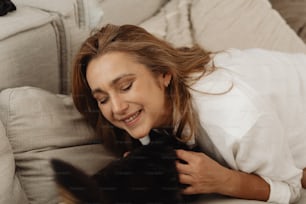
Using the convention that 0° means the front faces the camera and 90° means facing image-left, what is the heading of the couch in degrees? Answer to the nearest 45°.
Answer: approximately 0°
